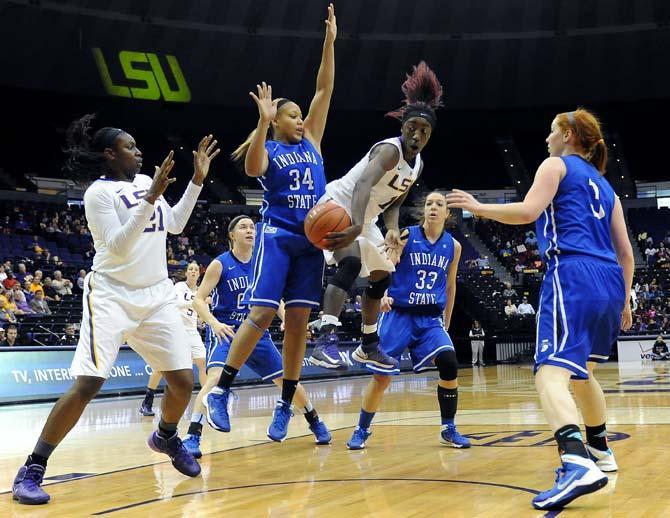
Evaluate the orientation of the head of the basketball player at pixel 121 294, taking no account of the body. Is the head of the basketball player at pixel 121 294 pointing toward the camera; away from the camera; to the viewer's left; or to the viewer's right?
to the viewer's right

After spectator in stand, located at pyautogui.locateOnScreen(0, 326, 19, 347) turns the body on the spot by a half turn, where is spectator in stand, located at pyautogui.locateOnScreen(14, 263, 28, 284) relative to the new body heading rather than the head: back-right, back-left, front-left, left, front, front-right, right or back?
front-right

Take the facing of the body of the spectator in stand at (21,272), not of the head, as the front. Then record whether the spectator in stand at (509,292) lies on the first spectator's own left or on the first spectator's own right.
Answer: on the first spectator's own left

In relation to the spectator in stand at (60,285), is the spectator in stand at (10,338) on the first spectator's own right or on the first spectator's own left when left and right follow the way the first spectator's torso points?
on the first spectator's own right

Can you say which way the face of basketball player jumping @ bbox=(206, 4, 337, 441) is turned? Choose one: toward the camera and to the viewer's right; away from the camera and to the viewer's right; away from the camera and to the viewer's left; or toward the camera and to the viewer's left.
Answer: toward the camera and to the viewer's right

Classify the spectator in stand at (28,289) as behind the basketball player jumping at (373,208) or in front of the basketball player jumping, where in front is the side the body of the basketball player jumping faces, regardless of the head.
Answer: behind

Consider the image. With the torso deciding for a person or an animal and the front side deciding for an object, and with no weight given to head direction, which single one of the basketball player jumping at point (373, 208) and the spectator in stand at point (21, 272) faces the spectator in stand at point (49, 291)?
the spectator in stand at point (21, 272)
